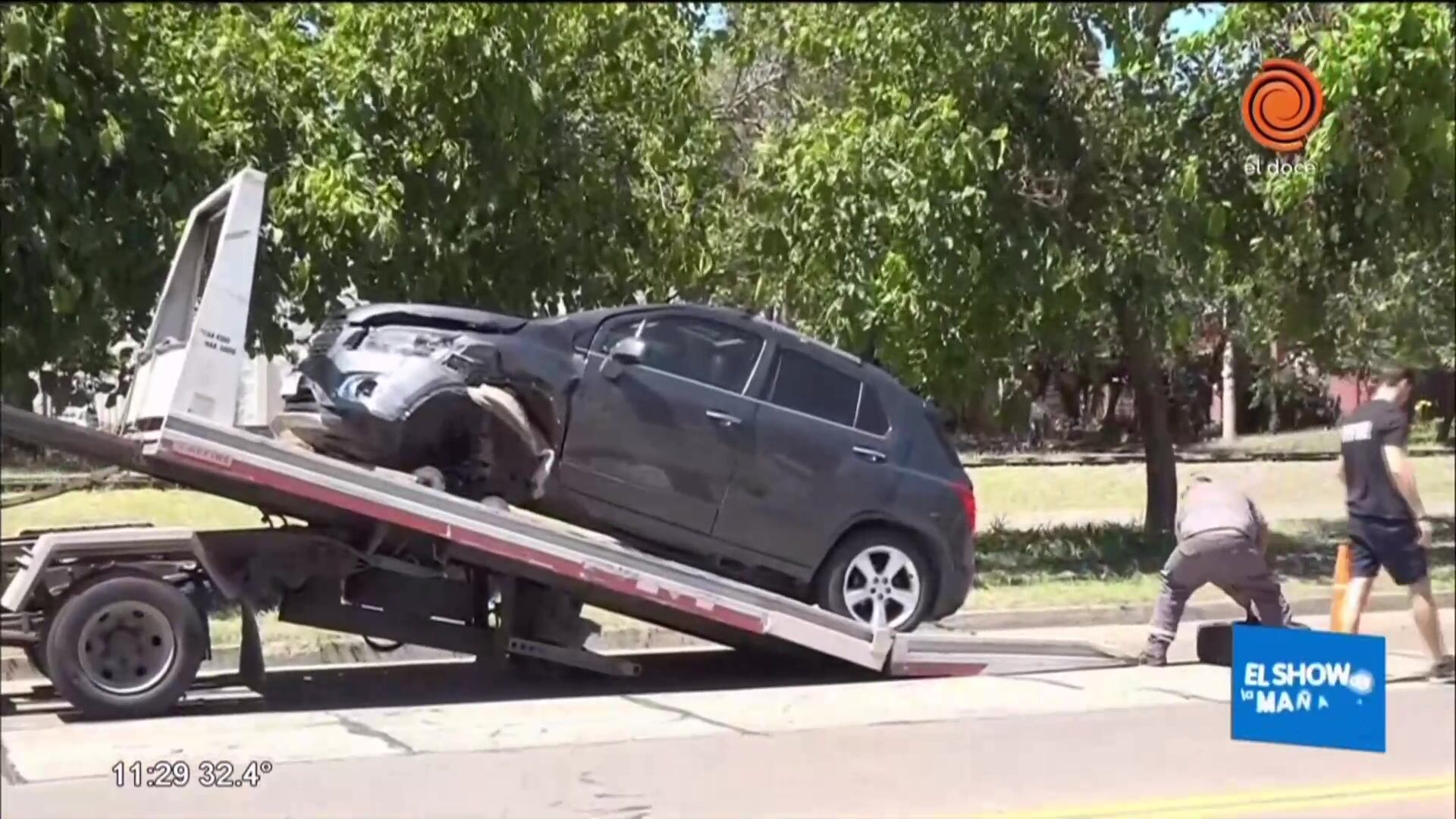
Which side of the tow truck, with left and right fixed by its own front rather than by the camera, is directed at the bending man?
back

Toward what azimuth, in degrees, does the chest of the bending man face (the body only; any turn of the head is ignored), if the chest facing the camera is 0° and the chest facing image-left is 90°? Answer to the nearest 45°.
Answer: approximately 180°

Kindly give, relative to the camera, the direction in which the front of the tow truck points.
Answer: facing to the left of the viewer

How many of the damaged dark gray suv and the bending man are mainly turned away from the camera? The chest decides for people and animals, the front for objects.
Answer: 1

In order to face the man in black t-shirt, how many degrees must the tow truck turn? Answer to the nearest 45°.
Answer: approximately 180°

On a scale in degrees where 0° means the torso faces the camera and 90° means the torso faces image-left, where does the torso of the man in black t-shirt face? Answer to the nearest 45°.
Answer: approximately 225°

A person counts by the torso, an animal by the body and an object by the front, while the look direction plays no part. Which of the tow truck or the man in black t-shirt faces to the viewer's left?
the tow truck

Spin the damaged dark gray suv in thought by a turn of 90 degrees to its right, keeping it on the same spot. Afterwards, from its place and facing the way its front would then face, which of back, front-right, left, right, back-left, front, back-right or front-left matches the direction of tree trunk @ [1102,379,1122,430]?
right

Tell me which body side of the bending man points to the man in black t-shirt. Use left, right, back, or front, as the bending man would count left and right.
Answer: right

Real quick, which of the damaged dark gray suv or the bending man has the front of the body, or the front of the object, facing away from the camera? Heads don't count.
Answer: the bending man

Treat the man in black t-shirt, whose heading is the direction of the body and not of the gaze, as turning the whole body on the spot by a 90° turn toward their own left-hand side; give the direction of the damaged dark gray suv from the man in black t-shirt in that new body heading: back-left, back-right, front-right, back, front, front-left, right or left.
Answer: front-left

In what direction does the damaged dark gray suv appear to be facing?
to the viewer's left
